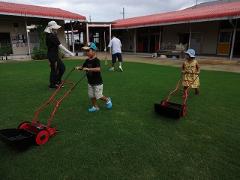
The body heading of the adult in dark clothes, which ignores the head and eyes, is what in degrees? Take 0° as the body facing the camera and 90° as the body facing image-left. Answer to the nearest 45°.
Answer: approximately 270°

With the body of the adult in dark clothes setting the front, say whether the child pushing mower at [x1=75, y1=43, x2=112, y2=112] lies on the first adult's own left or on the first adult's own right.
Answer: on the first adult's own right
